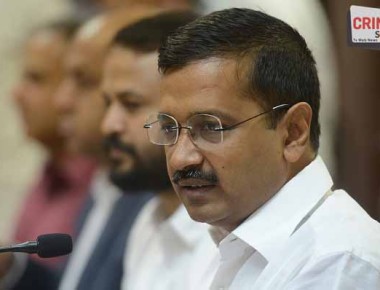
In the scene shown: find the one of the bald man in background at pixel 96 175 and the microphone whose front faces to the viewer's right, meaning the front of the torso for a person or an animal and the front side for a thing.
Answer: the microphone

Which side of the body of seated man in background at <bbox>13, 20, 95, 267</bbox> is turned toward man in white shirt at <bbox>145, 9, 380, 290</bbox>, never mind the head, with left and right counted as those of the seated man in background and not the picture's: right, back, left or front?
left

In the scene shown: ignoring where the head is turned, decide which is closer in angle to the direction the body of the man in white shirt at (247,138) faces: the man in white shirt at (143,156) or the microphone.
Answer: the microphone

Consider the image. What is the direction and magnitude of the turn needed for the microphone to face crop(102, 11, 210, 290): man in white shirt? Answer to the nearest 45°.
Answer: approximately 45° to its left

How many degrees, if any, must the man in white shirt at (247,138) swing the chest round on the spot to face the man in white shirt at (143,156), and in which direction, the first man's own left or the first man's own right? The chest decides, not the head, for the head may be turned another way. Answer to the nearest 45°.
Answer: approximately 90° to the first man's own right

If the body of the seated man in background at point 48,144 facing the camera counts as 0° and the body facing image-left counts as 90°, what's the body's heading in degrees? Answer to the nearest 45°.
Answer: approximately 45°

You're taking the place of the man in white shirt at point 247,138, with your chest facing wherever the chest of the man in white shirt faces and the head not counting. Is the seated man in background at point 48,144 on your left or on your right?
on your right

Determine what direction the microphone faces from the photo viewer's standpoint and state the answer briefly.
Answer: facing to the right of the viewer
